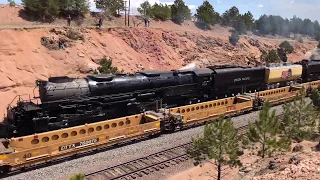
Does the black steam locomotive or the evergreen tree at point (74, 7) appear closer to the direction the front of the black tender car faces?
the black steam locomotive

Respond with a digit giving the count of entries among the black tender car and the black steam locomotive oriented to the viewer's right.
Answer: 0

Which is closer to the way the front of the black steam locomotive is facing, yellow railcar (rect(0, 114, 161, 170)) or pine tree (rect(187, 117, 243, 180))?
the yellow railcar

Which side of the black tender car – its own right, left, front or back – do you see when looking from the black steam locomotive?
front

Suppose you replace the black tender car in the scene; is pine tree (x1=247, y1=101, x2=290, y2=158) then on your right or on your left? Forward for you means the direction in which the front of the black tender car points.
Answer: on your left

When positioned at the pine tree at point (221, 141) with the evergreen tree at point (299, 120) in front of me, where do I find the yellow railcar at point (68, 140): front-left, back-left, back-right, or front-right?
back-left

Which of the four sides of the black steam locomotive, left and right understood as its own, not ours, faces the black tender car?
back

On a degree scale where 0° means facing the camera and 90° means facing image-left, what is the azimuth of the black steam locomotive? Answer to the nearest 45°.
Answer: approximately 45°

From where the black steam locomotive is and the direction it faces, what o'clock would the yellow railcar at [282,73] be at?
The yellow railcar is roughly at 6 o'clock from the black steam locomotive.

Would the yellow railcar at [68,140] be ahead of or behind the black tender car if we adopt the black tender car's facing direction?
ahead

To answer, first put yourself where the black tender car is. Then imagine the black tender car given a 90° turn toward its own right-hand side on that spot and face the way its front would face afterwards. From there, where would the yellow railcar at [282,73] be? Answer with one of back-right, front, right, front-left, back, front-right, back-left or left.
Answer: right

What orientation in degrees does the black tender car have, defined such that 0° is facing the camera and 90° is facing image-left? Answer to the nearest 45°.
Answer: approximately 45°

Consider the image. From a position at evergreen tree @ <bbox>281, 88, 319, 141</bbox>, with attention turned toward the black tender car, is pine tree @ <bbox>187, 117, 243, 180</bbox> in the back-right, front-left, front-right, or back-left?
back-left
